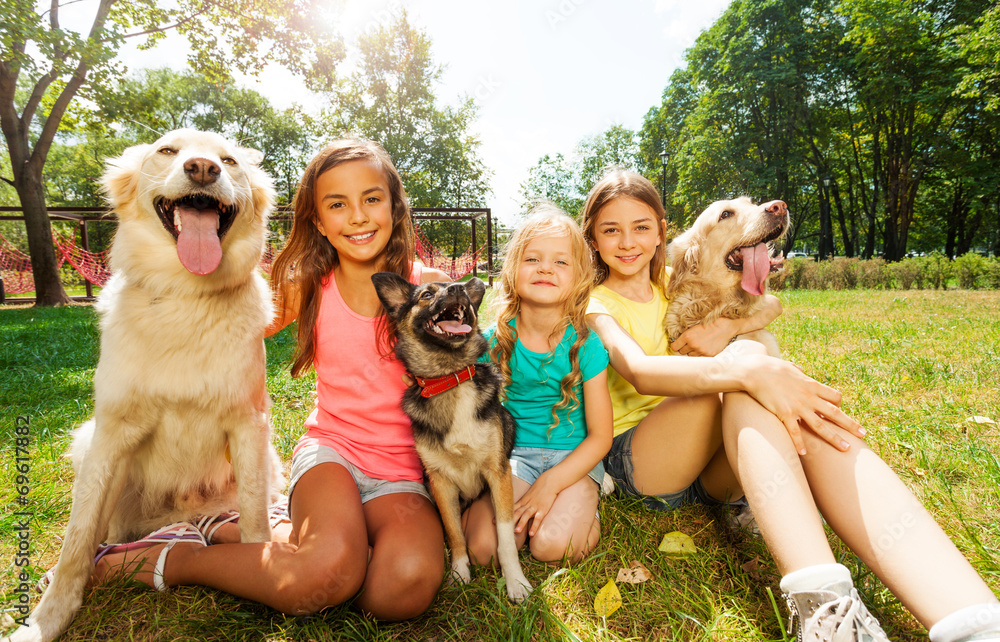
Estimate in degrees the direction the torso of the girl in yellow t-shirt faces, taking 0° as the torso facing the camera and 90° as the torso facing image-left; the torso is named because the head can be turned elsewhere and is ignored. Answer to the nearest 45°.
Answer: approximately 315°

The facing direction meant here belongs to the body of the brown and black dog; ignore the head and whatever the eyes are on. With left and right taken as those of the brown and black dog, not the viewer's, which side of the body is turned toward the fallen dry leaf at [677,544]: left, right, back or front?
left

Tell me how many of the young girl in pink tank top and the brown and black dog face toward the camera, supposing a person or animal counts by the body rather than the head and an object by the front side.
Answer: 2

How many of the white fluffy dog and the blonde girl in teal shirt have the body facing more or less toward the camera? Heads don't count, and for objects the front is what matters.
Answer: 2

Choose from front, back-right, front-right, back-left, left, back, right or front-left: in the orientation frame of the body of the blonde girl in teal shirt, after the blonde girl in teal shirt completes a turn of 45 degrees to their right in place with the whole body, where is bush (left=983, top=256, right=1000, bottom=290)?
back

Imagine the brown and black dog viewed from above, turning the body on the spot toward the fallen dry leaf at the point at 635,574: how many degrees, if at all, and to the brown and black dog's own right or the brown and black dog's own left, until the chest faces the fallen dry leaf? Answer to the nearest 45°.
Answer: approximately 45° to the brown and black dog's own left
